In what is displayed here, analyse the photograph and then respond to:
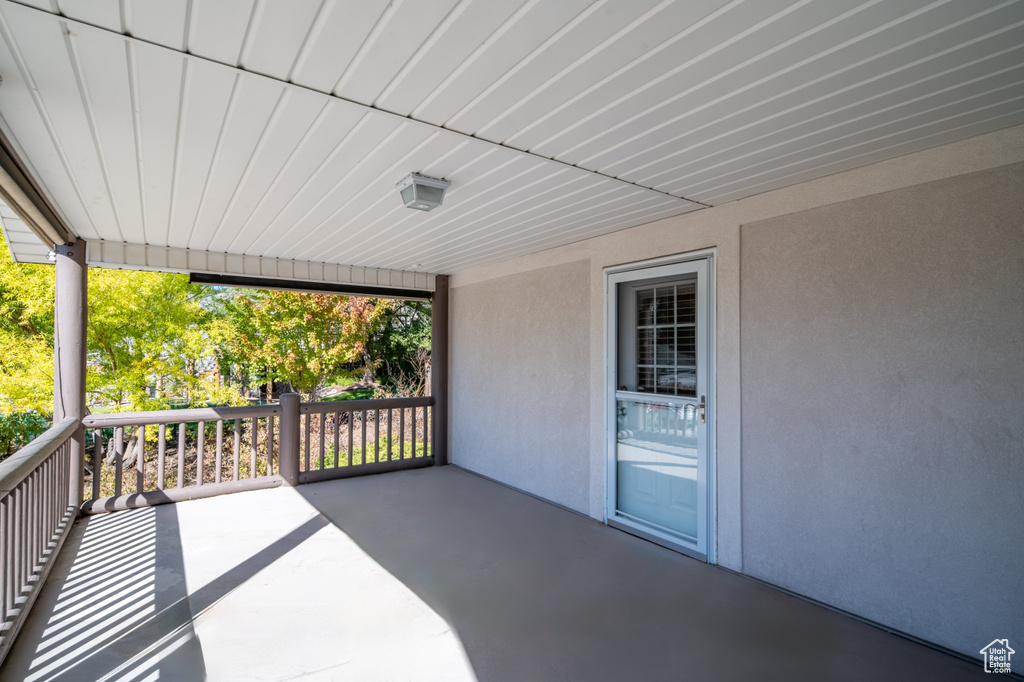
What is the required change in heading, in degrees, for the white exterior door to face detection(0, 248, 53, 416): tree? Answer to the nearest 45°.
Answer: approximately 45° to its right

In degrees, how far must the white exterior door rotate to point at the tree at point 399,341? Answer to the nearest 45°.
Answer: approximately 90° to its right

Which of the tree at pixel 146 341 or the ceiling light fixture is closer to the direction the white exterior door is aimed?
the ceiling light fixture

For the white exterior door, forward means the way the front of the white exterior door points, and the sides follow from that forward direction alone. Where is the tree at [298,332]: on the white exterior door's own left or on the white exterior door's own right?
on the white exterior door's own right

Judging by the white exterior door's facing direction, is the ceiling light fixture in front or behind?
in front

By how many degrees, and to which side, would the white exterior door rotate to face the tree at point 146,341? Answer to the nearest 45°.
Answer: approximately 45° to its right
